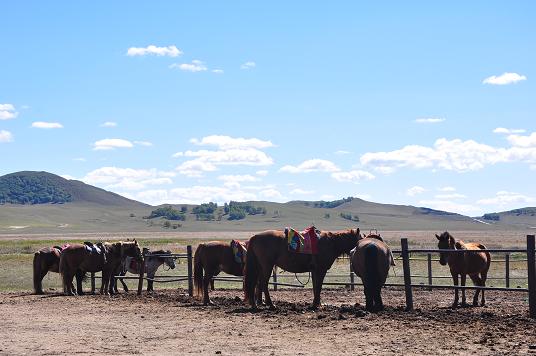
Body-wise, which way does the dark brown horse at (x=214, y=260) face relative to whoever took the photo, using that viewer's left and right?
facing to the right of the viewer

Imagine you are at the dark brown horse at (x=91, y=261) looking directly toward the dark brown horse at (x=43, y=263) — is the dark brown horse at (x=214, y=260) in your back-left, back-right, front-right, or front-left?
back-left

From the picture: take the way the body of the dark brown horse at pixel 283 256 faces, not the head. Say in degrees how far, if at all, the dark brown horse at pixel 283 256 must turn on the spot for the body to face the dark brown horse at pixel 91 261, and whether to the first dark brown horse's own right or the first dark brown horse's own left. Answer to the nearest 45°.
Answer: approximately 135° to the first dark brown horse's own left

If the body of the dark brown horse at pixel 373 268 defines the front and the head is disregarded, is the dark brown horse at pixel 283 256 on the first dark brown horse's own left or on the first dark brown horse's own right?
on the first dark brown horse's own left

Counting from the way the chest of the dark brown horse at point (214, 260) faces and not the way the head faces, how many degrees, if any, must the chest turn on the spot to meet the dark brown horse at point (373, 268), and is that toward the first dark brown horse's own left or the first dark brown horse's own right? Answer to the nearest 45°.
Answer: approximately 45° to the first dark brown horse's own right

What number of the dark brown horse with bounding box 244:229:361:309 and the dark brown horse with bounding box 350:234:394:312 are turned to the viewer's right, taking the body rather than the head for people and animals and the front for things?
1

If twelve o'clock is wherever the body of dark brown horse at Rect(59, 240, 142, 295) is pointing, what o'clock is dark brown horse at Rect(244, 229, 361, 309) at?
dark brown horse at Rect(244, 229, 361, 309) is roughly at 2 o'clock from dark brown horse at Rect(59, 240, 142, 295).

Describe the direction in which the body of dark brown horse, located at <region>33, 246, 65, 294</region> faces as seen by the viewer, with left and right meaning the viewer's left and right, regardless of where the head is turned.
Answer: facing to the right of the viewer

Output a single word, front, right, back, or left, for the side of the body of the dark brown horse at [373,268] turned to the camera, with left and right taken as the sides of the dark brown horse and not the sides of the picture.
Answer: back

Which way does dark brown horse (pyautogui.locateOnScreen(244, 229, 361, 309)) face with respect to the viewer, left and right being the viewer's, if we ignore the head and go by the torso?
facing to the right of the viewer

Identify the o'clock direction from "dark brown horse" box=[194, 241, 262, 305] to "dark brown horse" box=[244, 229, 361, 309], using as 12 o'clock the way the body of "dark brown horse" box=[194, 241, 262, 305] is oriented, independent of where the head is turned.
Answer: "dark brown horse" box=[244, 229, 361, 309] is roughly at 2 o'clock from "dark brown horse" box=[194, 241, 262, 305].

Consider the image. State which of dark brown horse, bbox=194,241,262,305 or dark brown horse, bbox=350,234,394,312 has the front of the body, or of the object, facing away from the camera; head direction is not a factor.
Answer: dark brown horse, bbox=350,234,394,312
